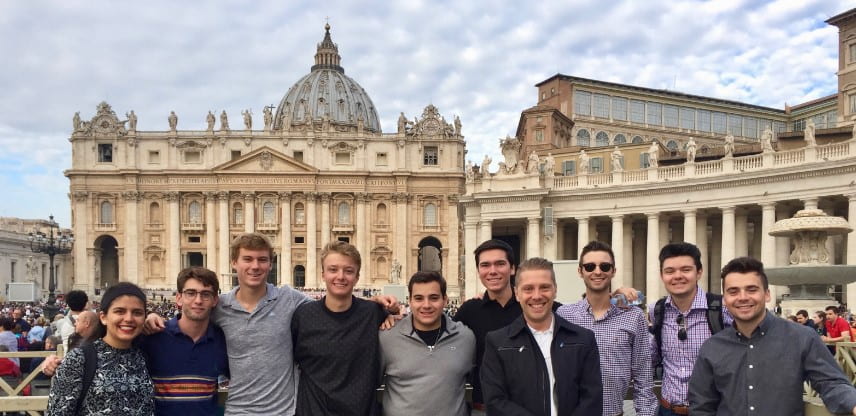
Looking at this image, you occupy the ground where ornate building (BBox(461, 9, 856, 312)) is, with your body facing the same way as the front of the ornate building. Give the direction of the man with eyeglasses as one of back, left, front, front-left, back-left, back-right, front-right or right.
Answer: front-left

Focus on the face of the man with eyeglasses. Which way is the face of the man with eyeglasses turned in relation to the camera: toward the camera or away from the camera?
toward the camera

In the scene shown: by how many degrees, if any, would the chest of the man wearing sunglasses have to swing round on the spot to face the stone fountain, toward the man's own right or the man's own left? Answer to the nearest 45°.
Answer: approximately 180°

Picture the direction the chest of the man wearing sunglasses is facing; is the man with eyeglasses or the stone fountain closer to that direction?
the man with eyeglasses

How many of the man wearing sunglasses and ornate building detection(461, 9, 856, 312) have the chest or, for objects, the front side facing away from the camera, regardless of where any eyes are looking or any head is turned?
0

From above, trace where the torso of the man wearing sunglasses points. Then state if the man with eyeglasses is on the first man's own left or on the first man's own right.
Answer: on the first man's own right

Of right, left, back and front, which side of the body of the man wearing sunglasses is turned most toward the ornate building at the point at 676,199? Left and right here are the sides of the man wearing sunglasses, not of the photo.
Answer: back

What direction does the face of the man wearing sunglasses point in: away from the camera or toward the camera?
toward the camera

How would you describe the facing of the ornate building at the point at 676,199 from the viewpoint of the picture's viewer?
facing the viewer and to the left of the viewer

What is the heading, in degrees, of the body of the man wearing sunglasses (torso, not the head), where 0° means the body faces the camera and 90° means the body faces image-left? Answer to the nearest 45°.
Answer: approximately 0°

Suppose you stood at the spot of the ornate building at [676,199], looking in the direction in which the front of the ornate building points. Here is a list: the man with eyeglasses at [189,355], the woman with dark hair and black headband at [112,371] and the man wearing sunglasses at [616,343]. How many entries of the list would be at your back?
0

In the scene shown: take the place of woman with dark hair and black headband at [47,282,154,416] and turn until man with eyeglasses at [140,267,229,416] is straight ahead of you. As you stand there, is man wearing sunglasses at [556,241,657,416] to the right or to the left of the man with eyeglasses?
right

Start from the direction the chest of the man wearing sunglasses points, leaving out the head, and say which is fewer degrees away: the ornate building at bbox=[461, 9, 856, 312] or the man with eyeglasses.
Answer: the man with eyeglasses

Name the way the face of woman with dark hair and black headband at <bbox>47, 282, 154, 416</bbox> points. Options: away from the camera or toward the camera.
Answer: toward the camera

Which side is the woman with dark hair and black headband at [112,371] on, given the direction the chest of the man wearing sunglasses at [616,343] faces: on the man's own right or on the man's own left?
on the man's own right

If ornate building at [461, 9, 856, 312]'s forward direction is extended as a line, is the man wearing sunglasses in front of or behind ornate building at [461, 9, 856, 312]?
in front
